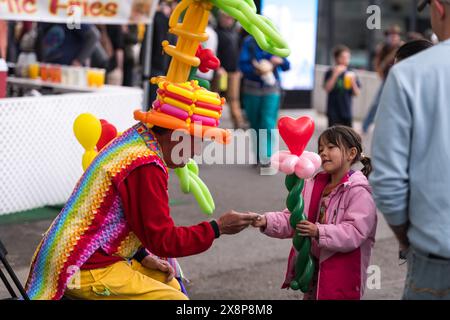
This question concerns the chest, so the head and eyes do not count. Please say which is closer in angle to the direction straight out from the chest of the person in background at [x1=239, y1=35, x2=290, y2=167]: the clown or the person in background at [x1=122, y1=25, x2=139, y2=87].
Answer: the clown

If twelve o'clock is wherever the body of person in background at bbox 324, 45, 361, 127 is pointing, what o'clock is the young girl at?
The young girl is roughly at 12 o'clock from the person in background.

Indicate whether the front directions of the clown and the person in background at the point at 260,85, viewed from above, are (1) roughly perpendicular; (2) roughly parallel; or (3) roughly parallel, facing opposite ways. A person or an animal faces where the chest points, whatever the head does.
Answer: roughly perpendicular

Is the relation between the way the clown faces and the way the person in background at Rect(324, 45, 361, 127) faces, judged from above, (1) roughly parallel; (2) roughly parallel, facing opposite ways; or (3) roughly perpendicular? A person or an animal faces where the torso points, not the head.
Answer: roughly perpendicular

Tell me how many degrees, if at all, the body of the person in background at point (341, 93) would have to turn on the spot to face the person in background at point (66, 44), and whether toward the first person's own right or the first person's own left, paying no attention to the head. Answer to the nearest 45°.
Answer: approximately 90° to the first person's own right

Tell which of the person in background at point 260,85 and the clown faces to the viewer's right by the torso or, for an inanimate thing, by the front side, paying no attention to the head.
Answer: the clown

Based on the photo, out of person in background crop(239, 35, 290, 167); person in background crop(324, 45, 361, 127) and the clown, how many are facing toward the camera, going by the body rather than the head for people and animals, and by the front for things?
2

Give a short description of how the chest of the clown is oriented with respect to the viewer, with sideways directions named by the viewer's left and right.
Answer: facing to the right of the viewer

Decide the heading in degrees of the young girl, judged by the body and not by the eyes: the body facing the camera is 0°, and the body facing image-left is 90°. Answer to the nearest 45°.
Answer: approximately 45°

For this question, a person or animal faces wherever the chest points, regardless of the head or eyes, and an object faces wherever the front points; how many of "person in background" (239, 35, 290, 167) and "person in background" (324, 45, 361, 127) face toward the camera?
2
